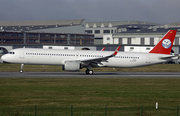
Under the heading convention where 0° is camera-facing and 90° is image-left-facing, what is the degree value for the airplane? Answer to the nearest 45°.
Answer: approximately 90°

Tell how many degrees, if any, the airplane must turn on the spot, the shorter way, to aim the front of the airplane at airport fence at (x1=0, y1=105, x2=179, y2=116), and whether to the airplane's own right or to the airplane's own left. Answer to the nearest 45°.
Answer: approximately 90° to the airplane's own left
